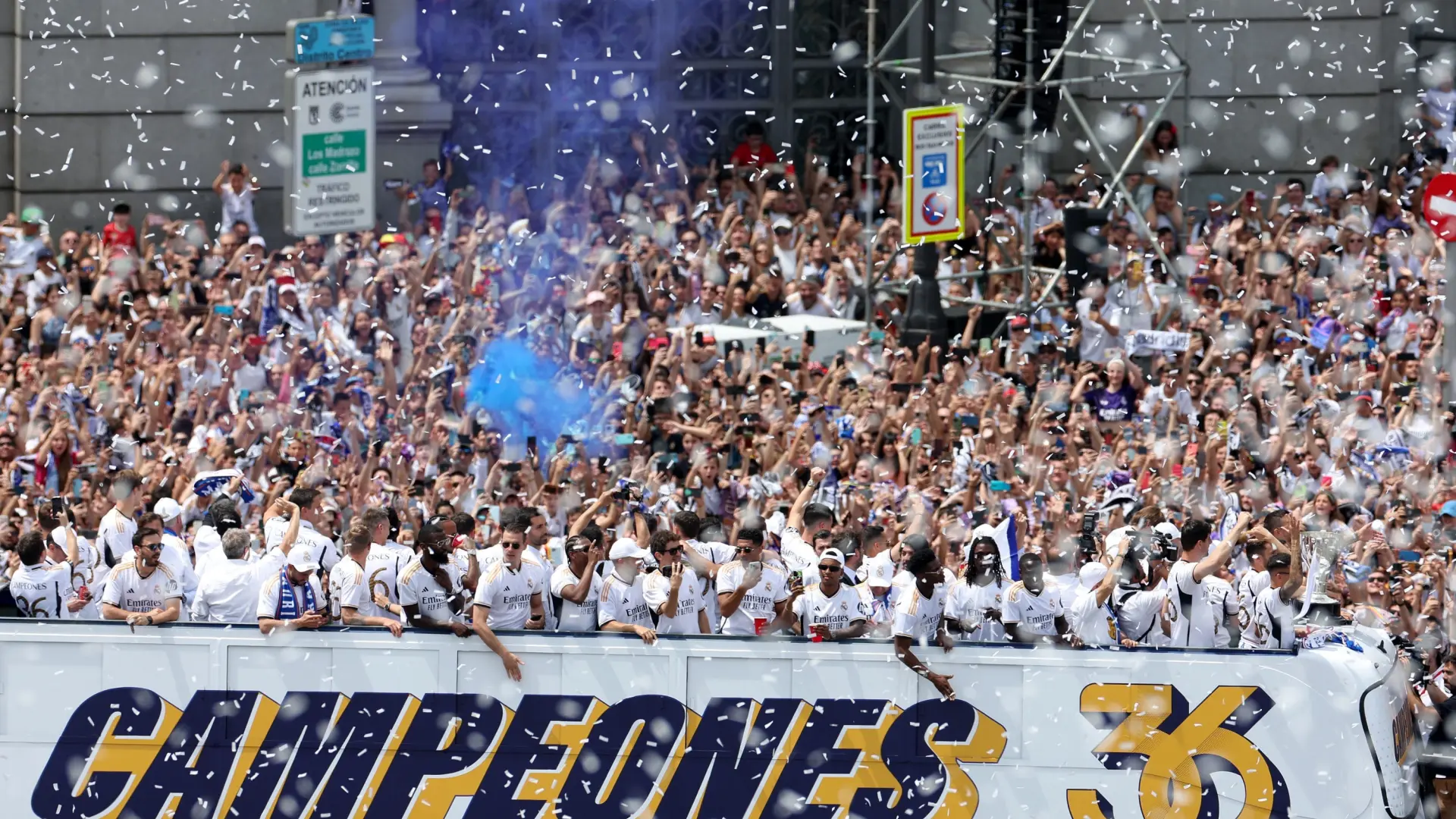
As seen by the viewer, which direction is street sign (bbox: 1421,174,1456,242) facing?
toward the camera

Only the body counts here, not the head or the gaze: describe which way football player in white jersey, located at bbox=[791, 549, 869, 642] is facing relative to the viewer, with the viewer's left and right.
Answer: facing the viewer

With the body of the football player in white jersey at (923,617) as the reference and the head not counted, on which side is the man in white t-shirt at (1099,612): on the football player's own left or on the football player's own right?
on the football player's own left

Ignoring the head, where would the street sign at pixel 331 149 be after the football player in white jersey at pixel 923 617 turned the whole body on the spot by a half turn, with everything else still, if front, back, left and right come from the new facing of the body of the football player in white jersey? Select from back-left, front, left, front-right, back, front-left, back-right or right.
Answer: front

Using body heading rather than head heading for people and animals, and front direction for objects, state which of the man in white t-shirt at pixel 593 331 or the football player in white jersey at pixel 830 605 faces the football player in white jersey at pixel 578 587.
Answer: the man in white t-shirt

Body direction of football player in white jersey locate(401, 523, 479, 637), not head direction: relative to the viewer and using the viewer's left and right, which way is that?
facing the viewer and to the right of the viewer

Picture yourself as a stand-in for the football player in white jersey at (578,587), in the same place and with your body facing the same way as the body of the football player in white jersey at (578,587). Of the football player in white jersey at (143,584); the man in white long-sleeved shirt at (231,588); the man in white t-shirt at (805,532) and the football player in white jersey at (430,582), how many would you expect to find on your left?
1

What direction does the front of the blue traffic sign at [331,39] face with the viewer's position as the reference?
facing the viewer

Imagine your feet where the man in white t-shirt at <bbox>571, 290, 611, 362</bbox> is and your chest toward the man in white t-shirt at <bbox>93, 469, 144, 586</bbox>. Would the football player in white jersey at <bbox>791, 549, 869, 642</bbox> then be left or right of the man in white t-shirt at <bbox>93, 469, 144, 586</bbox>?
left

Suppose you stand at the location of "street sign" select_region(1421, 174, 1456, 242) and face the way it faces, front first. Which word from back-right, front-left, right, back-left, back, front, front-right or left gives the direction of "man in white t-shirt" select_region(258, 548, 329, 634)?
front-right
